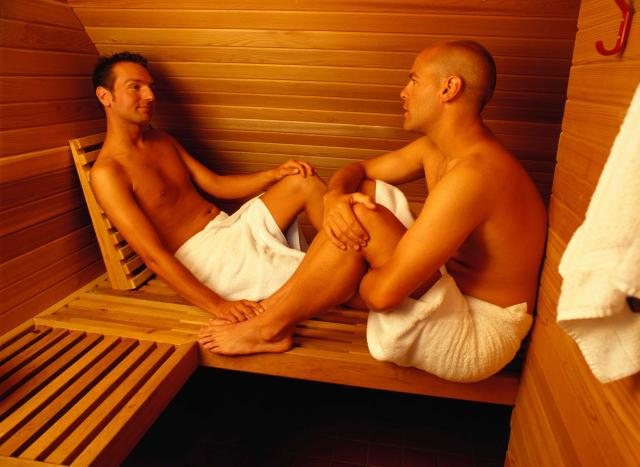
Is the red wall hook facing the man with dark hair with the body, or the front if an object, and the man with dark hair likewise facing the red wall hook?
yes

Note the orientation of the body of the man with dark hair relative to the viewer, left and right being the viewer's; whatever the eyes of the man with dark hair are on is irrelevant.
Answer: facing the viewer and to the right of the viewer

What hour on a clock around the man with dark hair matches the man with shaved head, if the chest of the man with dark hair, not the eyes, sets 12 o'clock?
The man with shaved head is roughly at 12 o'clock from the man with dark hair.

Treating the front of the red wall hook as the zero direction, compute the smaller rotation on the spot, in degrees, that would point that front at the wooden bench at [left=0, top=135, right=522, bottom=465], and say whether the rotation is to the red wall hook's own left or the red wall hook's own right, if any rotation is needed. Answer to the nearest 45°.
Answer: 0° — it already faces it

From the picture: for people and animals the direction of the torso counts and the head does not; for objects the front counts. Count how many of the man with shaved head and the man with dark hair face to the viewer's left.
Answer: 1

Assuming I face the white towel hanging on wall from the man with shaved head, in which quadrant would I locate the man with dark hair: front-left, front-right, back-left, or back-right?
back-right

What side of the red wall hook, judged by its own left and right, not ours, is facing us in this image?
left

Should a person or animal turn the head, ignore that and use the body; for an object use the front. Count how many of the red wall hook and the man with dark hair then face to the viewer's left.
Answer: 1

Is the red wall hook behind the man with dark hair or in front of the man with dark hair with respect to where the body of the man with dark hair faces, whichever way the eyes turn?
in front

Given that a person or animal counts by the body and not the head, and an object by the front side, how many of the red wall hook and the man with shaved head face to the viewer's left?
2

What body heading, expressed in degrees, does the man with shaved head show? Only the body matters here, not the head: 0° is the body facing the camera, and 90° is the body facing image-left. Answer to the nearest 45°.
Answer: approximately 90°

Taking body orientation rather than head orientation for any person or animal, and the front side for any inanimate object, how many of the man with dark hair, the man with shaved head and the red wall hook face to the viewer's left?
2

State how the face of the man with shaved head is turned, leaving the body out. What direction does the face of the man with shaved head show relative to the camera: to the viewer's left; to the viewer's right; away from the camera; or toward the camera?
to the viewer's left

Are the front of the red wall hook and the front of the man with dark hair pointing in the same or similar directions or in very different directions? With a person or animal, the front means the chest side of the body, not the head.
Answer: very different directions
